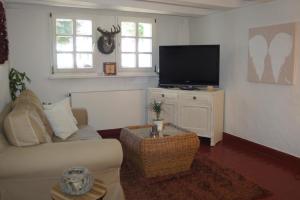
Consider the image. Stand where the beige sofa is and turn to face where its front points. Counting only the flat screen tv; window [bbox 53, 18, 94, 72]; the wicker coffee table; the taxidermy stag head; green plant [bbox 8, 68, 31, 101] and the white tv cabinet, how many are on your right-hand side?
0

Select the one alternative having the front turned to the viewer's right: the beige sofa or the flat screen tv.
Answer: the beige sofa

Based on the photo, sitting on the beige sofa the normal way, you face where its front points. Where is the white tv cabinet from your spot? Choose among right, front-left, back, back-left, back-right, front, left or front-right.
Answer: front-left

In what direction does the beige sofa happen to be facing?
to the viewer's right

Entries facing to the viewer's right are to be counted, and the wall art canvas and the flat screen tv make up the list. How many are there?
0

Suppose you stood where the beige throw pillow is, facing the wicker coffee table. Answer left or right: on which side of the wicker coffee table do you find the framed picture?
left

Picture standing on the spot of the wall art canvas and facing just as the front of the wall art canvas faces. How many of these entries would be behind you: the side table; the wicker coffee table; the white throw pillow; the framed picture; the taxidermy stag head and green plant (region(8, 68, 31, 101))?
0

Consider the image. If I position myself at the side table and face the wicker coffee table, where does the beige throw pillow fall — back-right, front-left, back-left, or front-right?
front-left

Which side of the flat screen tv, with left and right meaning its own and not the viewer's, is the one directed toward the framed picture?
right

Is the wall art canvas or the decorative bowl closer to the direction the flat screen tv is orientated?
the decorative bowl

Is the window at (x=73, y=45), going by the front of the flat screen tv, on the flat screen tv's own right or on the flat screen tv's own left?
on the flat screen tv's own right

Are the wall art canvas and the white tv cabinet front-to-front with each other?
no

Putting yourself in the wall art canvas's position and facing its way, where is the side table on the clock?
The side table is roughly at 11 o'clock from the wall art canvas.

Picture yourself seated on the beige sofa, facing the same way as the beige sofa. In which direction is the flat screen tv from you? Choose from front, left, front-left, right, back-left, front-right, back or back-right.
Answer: front-left

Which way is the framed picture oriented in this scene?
toward the camera

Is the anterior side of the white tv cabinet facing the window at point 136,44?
no

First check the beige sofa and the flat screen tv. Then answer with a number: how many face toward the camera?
1

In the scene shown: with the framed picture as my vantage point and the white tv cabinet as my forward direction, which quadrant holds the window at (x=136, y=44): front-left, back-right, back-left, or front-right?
front-left

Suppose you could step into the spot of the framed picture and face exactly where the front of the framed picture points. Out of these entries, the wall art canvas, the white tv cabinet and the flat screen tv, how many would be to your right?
0

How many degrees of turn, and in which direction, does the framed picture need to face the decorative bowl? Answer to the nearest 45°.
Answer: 0° — it already faces it

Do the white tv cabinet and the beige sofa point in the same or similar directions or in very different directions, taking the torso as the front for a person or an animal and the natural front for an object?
very different directions

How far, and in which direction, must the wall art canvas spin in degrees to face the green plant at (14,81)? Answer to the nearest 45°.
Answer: approximately 45° to its right
